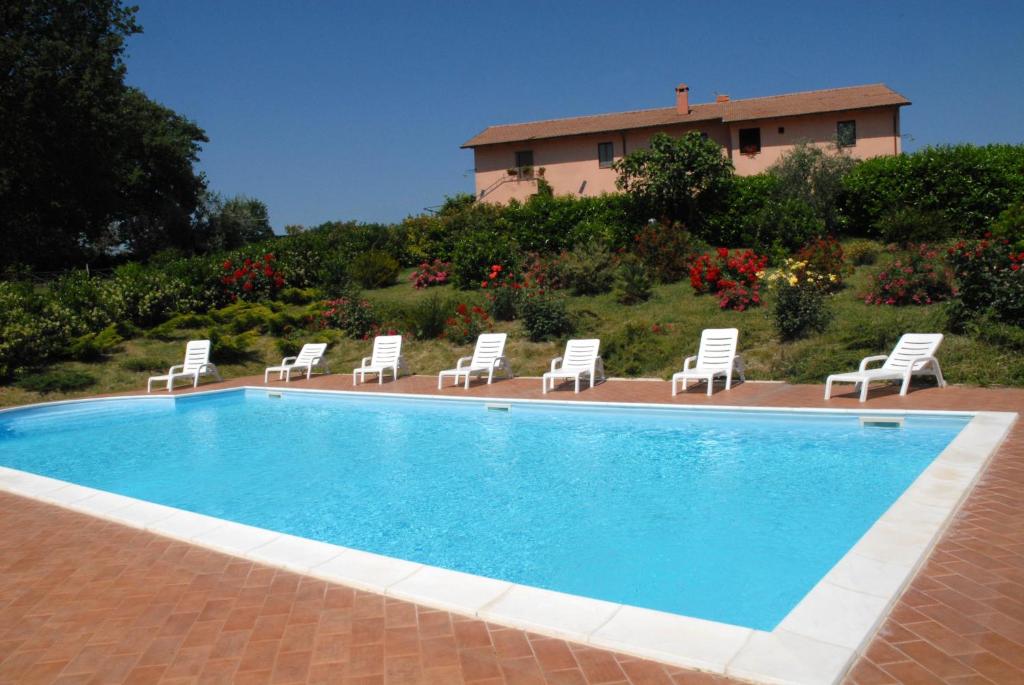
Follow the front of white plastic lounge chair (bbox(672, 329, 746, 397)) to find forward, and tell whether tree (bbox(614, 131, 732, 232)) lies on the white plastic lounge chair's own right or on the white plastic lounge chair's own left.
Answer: on the white plastic lounge chair's own right

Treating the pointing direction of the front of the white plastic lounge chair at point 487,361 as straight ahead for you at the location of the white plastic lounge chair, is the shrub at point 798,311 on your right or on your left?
on your left

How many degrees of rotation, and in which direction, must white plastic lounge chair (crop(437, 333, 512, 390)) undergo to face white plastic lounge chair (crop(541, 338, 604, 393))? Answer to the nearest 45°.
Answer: approximately 90° to its left

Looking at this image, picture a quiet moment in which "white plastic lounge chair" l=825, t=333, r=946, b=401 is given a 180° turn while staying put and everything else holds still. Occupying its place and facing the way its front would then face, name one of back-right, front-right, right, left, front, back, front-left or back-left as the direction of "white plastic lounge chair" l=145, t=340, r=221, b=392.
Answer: back-left

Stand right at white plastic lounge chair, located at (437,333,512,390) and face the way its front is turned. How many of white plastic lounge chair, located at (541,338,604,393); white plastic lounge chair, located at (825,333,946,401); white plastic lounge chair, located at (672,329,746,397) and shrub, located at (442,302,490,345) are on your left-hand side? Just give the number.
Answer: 3

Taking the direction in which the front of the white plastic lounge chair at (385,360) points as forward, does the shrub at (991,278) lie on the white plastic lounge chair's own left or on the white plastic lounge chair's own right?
on the white plastic lounge chair's own left

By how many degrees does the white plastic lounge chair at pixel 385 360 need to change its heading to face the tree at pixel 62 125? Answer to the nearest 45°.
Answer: approximately 90° to its right

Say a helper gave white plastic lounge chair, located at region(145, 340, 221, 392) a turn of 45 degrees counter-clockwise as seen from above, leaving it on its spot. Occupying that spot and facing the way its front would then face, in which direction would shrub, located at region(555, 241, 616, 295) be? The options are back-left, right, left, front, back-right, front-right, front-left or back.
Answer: left

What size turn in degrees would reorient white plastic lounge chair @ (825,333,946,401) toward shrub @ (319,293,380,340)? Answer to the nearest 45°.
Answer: approximately 45° to its right

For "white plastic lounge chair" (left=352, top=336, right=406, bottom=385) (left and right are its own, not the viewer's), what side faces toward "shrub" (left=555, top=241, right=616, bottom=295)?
back

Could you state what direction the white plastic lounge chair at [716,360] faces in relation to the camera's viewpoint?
facing the viewer and to the left of the viewer

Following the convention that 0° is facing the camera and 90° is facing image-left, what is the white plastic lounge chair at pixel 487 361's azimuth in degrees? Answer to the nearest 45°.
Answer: approximately 45°

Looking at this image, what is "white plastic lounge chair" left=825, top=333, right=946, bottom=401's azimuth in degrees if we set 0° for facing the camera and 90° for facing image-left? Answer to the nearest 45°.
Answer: approximately 45°

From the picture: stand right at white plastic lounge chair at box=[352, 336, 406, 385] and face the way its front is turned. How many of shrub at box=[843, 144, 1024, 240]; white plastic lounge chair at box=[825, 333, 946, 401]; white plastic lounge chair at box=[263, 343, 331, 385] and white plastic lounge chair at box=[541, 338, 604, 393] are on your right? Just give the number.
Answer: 1

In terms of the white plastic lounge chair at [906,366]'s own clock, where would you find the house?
The house is roughly at 4 o'clock from the white plastic lounge chair.

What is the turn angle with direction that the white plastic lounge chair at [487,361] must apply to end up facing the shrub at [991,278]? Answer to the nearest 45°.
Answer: approximately 90° to its left

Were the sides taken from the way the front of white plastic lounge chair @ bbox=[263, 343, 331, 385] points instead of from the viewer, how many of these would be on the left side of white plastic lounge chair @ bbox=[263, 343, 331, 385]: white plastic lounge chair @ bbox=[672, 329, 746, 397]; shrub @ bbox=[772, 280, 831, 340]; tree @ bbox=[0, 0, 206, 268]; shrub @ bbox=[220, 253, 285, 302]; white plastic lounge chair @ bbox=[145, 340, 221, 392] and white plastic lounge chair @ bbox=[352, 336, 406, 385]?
3

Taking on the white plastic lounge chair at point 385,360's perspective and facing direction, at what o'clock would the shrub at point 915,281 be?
The shrub is roughly at 8 o'clock from the white plastic lounge chair.
